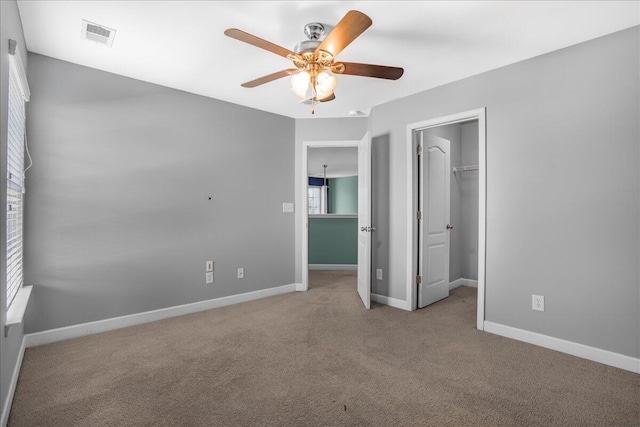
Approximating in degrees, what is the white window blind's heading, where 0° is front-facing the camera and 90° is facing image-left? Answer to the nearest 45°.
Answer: approximately 270°

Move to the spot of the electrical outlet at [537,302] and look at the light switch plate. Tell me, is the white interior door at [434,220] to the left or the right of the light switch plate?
right

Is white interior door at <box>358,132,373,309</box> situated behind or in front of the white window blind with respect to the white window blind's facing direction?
in front

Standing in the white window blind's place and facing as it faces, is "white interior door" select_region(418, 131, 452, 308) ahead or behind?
ahead
